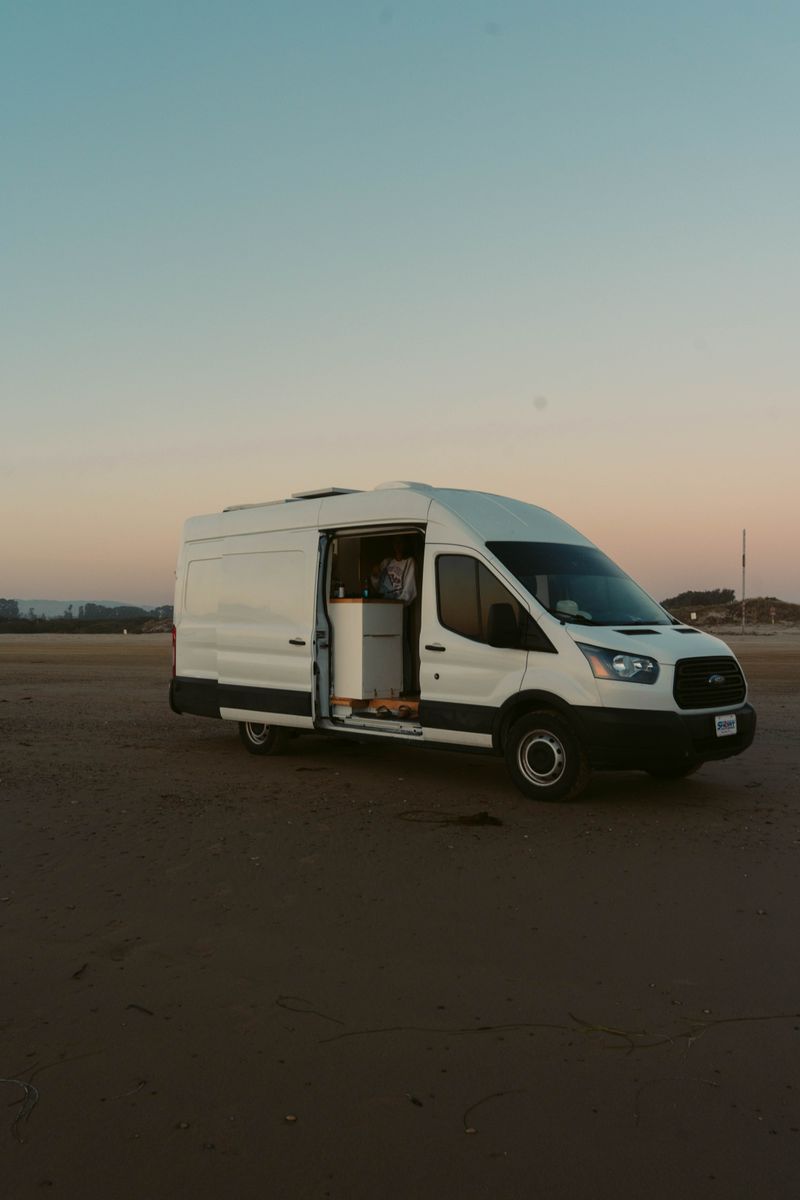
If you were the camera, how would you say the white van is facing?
facing the viewer and to the right of the viewer
